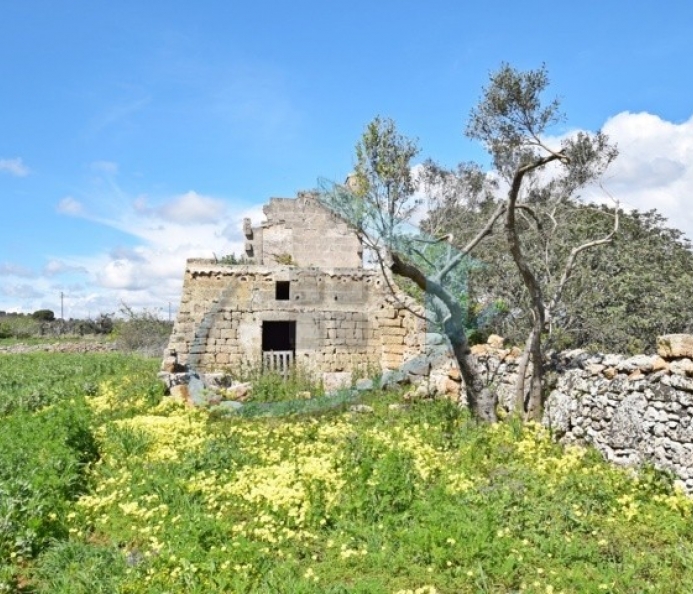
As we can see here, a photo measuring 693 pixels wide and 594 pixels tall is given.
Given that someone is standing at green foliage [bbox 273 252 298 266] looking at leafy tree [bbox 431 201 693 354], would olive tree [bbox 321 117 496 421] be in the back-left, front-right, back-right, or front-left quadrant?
front-right

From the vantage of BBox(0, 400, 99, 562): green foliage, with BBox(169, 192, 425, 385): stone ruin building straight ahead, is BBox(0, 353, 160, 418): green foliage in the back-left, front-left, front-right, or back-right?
front-left

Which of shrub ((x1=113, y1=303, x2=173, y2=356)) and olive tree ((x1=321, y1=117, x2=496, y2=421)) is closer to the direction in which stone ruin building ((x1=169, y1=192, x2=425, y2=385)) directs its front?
the olive tree

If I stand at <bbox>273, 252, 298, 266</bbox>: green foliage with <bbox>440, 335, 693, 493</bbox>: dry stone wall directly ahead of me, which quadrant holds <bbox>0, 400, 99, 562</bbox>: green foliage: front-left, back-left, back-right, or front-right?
front-right

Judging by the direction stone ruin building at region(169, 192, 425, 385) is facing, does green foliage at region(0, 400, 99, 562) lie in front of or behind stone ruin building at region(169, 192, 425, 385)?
in front

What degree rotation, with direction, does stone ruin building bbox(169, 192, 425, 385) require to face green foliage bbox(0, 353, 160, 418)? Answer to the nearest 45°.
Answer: approximately 90° to its right

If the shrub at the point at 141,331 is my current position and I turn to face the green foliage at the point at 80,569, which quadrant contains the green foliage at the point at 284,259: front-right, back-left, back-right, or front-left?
front-left

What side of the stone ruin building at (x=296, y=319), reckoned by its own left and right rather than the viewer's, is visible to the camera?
front

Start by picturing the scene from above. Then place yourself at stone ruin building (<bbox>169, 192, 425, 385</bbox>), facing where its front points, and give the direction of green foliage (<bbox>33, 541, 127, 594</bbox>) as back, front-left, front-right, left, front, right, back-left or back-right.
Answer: front

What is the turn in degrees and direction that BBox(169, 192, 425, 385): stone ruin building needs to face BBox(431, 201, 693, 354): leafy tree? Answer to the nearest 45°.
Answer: approximately 45° to its left

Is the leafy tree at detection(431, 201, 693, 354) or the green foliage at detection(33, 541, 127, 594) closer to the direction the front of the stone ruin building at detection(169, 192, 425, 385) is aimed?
the green foliage

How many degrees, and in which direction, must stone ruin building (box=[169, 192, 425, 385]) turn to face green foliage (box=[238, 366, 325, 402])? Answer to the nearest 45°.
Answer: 0° — it already faces it
